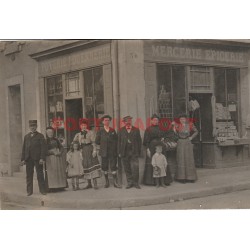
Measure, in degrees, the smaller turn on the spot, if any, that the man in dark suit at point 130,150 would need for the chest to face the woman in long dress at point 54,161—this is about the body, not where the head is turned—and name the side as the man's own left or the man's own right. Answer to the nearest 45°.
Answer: approximately 90° to the man's own right

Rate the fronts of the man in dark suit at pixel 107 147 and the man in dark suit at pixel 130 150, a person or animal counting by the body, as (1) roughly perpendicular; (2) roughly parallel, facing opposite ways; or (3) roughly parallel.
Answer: roughly parallel

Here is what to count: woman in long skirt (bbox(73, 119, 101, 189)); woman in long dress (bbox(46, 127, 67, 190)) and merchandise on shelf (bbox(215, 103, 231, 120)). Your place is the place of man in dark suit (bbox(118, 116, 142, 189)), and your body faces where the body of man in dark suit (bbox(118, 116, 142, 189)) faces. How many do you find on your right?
2

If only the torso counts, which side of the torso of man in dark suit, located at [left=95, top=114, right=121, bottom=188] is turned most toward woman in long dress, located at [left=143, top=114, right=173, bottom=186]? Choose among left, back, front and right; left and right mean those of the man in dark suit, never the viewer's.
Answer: left

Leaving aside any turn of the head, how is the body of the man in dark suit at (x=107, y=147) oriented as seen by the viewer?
toward the camera

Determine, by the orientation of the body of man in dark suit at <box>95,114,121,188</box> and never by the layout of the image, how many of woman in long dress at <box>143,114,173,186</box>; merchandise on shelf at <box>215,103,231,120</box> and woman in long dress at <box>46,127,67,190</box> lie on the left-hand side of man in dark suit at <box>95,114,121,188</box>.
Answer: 2
